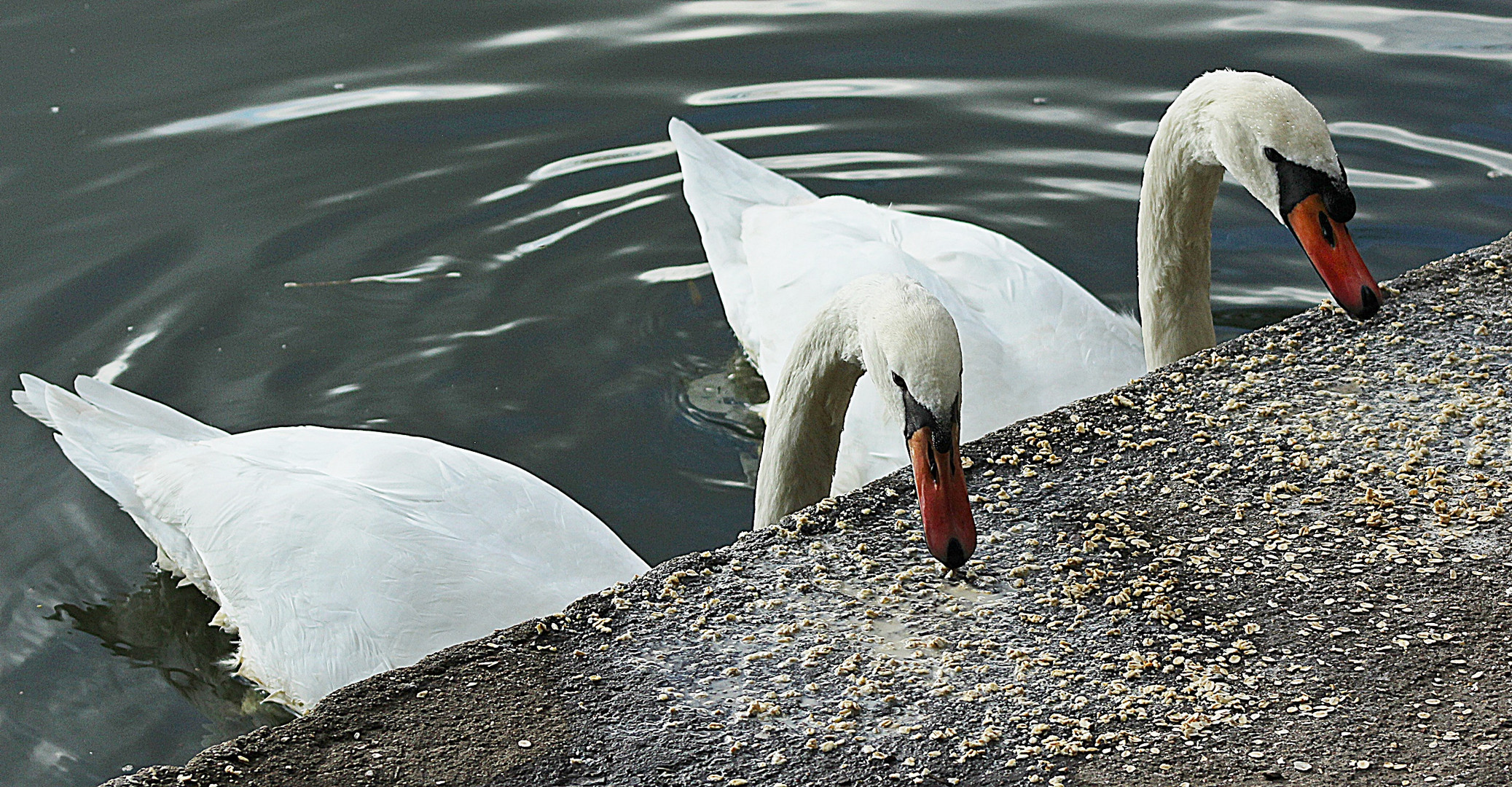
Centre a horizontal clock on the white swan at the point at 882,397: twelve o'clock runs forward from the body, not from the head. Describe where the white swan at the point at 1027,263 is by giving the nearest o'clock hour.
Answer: the white swan at the point at 1027,263 is roughly at 8 o'clock from the white swan at the point at 882,397.

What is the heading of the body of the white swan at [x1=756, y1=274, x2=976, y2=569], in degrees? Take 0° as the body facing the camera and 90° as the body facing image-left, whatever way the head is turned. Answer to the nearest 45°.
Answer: approximately 315°
